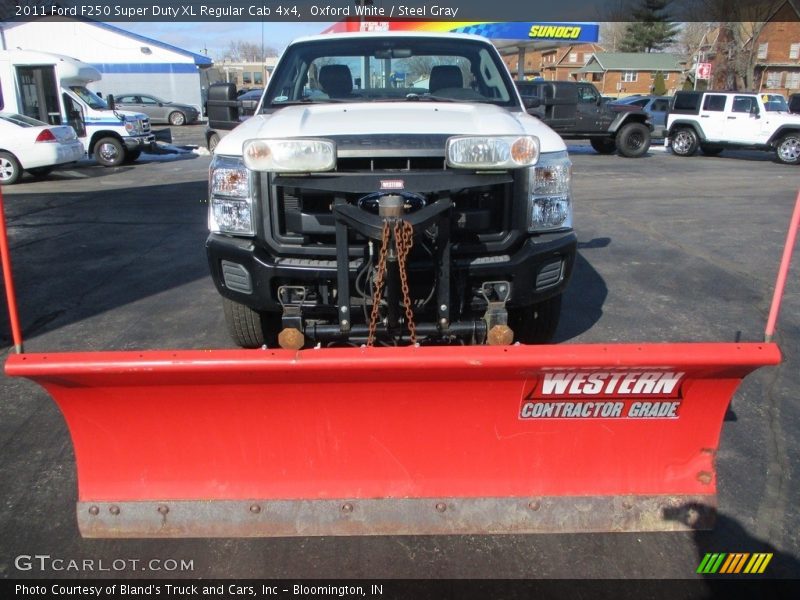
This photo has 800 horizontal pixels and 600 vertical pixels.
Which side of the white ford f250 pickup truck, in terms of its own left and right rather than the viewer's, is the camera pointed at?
front

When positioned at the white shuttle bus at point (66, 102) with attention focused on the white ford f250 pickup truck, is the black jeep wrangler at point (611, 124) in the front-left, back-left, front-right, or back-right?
front-left

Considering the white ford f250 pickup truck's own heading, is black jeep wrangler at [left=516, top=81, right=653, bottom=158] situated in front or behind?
behind

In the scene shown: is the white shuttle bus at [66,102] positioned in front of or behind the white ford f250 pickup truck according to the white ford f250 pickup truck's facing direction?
behind

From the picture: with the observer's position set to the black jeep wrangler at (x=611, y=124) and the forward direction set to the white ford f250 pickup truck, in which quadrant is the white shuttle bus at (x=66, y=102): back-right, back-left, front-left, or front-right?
front-right

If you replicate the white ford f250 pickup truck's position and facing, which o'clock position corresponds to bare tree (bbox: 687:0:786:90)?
The bare tree is roughly at 7 o'clock from the white ford f250 pickup truck.

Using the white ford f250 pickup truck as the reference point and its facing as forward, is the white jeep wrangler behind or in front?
behind
